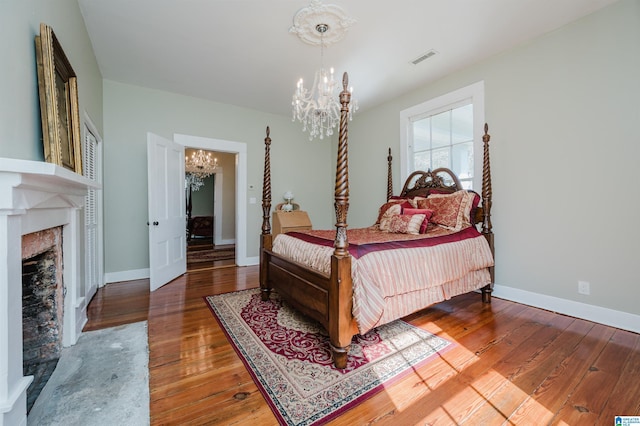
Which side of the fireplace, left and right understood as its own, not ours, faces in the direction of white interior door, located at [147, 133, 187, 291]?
left

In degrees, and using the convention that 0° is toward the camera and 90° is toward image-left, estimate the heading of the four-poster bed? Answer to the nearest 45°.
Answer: approximately 45°

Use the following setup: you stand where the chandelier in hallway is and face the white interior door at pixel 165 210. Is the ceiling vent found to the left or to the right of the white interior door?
left

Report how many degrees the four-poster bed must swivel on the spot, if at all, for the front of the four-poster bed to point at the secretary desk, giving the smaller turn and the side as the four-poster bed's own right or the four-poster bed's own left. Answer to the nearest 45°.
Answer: approximately 90° to the four-poster bed's own right

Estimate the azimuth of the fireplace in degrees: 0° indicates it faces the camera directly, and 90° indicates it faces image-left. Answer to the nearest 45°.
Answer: approximately 315°

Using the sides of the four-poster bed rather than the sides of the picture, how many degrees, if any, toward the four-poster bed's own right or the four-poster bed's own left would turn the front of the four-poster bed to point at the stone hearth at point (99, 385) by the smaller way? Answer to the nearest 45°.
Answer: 0° — it already faces it
